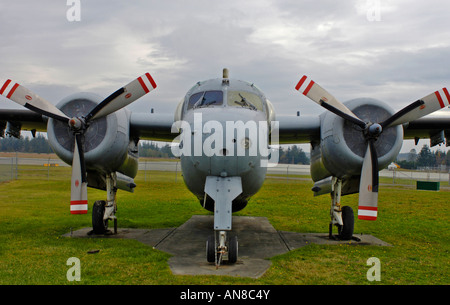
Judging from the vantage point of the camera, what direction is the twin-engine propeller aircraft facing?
facing the viewer
